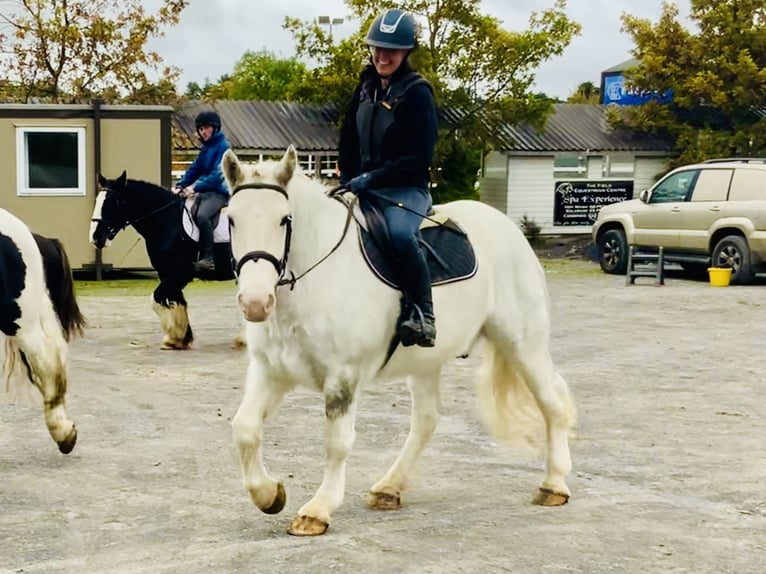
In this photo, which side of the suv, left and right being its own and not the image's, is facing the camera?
left

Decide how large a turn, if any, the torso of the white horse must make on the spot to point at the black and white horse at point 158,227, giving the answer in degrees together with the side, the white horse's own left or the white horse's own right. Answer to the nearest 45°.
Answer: approximately 135° to the white horse's own right

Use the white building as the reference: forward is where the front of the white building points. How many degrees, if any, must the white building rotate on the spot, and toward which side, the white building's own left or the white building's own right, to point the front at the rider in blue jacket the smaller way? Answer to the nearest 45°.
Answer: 0° — it already faces them

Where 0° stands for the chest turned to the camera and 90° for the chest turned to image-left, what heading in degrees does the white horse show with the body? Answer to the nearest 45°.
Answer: approximately 45°

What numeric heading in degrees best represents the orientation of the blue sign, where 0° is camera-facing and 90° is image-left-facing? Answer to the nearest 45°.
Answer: approximately 0°

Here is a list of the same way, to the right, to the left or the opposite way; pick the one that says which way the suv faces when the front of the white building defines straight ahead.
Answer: to the right

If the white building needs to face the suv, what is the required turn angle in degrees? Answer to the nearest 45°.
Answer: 0° — it already faces it

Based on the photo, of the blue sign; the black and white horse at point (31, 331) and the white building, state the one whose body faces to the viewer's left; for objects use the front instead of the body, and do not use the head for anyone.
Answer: the black and white horse

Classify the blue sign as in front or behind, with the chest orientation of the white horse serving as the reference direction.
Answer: behind

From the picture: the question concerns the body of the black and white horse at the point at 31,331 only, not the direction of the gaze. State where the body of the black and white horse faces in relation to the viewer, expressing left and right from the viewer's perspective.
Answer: facing to the left of the viewer
